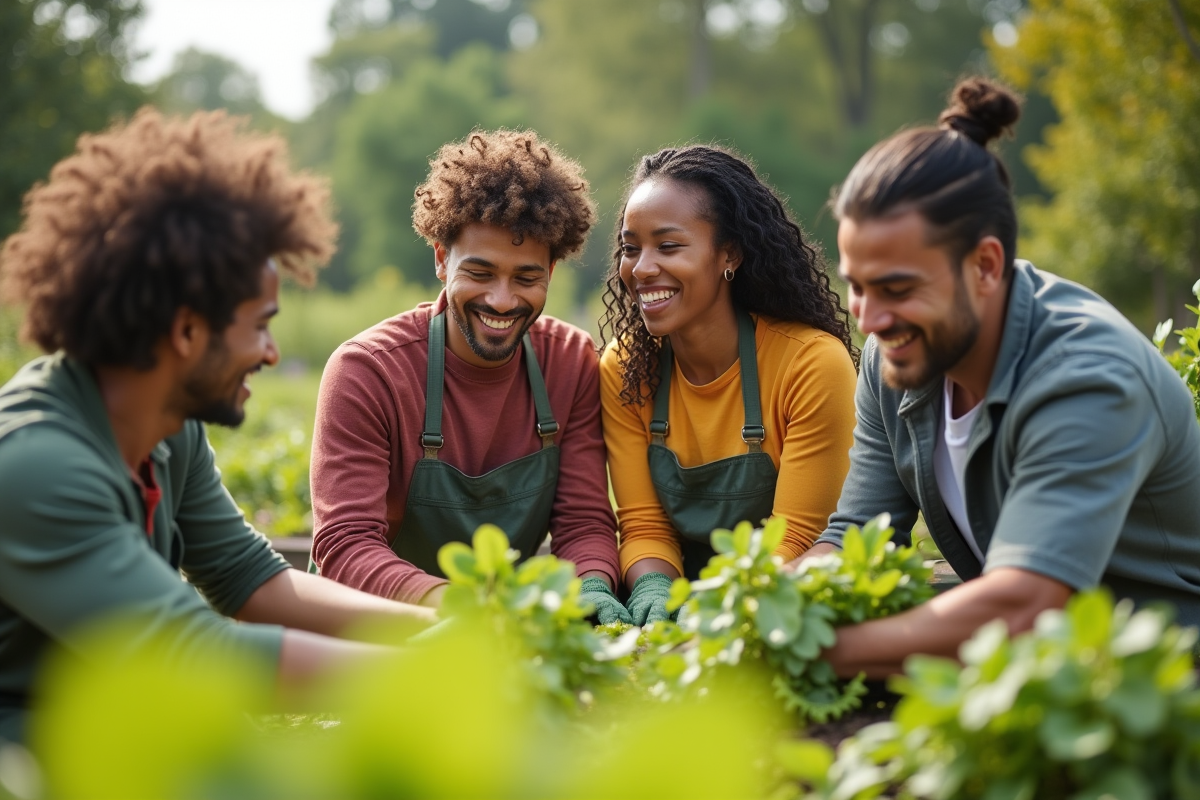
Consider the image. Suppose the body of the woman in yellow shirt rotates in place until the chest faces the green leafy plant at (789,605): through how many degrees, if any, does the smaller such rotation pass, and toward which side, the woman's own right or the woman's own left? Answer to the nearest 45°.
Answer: approximately 45° to the woman's own left

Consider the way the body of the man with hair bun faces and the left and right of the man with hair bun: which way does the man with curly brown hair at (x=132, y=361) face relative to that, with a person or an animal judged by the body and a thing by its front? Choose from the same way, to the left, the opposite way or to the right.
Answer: the opposite way

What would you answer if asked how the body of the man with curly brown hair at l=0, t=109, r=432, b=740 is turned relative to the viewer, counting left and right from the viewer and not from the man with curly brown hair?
facing to the right of the viewer

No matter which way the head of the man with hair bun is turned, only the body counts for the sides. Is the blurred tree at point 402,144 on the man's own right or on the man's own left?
on the man's own right

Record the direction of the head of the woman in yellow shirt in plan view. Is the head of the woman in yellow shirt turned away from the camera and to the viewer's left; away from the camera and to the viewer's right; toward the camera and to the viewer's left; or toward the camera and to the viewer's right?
toward the camera and to the viewer's left

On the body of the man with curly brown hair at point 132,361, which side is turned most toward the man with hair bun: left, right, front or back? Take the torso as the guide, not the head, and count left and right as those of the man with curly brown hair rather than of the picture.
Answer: front

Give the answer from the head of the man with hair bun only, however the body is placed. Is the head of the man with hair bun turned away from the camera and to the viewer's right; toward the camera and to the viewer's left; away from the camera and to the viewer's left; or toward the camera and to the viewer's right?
toward the camera and to the viewer's left

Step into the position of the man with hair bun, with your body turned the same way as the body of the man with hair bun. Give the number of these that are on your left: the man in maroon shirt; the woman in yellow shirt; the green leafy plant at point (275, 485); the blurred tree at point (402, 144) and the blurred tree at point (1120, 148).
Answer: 0

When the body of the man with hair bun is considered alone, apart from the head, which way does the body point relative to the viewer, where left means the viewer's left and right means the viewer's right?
facing the viewer and to the left of the viewer

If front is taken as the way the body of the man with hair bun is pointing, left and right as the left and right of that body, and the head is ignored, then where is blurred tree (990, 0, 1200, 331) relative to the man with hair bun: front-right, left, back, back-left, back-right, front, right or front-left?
back-right

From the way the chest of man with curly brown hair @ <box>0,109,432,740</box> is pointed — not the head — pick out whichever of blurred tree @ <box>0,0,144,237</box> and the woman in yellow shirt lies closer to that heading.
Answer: the woman in yellow shirt

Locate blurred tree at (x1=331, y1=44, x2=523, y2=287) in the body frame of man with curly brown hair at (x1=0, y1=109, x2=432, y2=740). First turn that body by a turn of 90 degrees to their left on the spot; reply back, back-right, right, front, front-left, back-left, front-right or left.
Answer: front

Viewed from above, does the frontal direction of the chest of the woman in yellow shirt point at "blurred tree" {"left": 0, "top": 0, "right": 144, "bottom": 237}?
no

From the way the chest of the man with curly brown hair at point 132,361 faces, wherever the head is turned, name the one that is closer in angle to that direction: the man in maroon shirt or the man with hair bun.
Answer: the man with hair bun

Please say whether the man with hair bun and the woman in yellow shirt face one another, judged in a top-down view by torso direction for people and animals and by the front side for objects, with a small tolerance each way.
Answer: no
